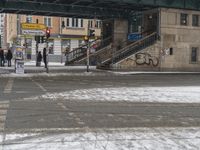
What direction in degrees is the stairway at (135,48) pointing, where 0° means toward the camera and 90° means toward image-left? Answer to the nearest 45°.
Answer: approximately 90°
